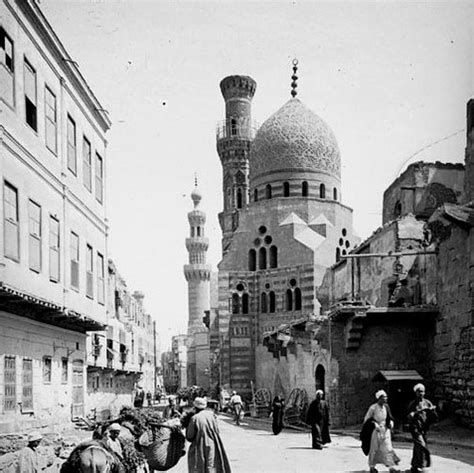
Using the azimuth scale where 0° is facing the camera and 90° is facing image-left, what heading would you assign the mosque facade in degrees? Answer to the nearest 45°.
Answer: approximately 45°

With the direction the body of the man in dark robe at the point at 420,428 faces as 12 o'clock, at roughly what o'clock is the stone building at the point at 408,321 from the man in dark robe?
The stone building is roughly at 6 o'clock from the man in dark robe.

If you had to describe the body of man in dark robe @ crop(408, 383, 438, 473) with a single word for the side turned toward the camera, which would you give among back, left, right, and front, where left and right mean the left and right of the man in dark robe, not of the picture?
front

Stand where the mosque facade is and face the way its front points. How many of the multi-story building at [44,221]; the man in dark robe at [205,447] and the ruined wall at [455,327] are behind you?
0

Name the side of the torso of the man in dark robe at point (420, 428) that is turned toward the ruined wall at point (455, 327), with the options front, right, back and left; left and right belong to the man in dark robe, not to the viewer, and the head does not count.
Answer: back

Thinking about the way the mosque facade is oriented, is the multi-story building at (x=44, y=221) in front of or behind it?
in front

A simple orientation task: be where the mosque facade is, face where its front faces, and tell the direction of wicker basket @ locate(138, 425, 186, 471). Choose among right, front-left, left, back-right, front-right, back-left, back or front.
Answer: front-left

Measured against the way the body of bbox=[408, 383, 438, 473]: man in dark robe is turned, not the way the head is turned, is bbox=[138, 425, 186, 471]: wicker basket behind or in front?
in front
